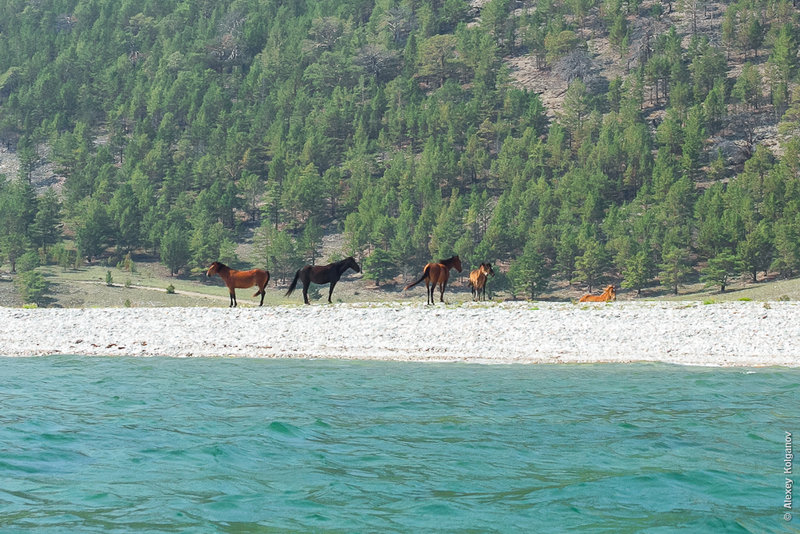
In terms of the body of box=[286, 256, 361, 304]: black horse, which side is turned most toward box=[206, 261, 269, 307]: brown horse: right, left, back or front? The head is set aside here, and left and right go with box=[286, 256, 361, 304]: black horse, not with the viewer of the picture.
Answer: back

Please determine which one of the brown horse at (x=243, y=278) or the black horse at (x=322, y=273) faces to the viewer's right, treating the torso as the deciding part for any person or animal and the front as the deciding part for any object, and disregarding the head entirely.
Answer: the black horse at (x=322, y=273)

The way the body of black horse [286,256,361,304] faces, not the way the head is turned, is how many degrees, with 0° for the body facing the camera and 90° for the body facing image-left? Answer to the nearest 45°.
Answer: approximately 270°

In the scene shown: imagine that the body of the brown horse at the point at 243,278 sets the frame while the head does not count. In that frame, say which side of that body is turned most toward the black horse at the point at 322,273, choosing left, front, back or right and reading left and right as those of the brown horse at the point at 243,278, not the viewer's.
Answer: back

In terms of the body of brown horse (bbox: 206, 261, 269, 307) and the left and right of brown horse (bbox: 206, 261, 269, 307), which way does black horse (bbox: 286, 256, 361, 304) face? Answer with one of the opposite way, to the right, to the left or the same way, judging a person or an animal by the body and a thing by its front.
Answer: the opposite way

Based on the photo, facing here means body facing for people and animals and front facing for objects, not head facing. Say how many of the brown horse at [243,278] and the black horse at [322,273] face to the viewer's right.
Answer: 1

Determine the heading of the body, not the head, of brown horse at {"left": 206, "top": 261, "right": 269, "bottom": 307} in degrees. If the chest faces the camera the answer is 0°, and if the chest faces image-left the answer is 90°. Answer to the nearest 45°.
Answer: approximately 90°
